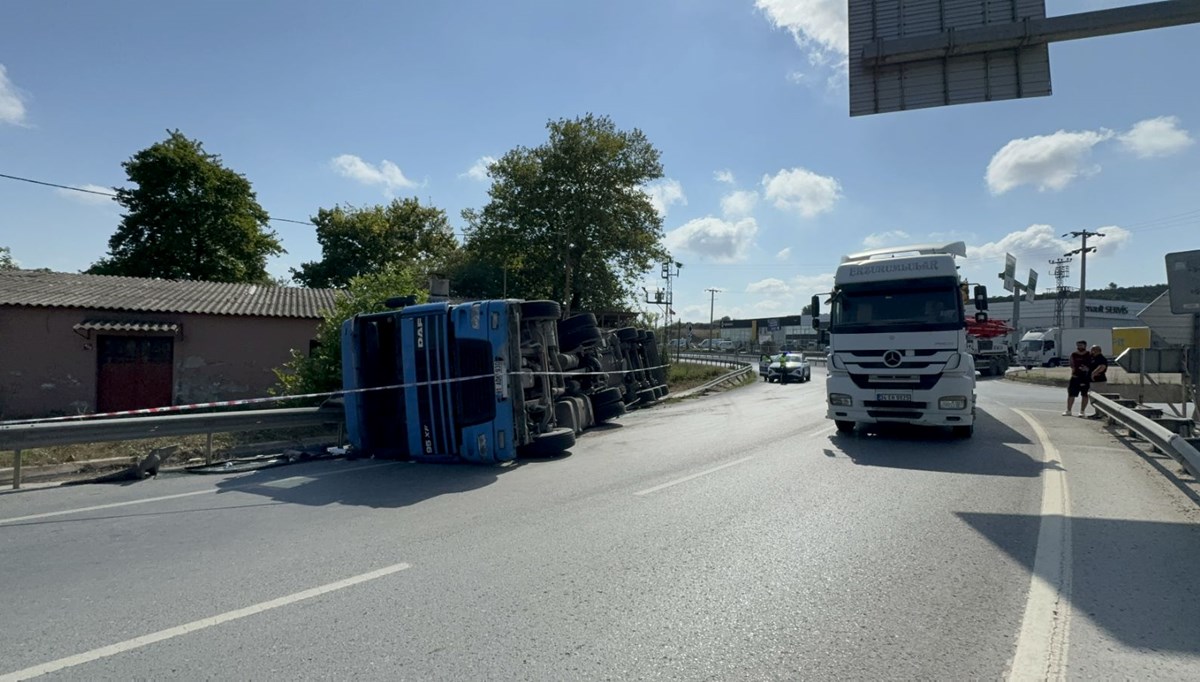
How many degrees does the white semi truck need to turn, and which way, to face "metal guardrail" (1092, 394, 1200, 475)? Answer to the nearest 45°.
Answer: approximately 90° to its left

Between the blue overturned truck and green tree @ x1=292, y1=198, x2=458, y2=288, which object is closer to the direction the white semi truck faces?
the blue overturned truck

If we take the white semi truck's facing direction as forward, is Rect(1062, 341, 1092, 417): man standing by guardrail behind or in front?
behind

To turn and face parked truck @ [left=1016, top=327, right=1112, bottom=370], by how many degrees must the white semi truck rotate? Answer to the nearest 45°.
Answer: approximately 180°

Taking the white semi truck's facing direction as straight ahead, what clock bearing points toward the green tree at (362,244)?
The green tree is roughly at 4 o'clock from the white semi truck.

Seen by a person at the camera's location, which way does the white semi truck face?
facing the viewer

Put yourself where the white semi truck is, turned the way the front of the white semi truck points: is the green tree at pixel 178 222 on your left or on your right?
on your right

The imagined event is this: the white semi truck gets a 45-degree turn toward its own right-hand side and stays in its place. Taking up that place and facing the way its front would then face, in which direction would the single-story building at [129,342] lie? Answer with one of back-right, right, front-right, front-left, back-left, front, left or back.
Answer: front-right

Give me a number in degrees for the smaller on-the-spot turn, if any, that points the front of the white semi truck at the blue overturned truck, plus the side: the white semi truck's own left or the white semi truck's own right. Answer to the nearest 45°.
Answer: approximately 45° to the white semi truck's own right

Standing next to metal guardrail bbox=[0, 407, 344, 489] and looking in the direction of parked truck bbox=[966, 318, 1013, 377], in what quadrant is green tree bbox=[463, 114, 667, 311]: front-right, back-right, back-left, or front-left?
front-left

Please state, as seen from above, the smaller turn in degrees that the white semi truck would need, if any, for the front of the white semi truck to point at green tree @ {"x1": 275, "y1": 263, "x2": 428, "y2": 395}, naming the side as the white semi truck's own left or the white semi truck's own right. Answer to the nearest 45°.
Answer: approximately 90° to the white semi truck's own right

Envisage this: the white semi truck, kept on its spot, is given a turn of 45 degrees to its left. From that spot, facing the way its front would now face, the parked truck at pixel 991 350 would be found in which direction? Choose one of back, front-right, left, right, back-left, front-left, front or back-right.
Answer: back-left
